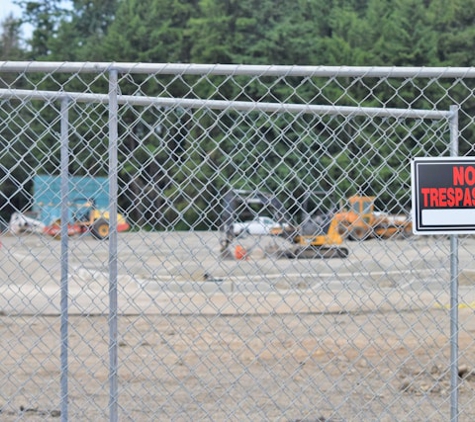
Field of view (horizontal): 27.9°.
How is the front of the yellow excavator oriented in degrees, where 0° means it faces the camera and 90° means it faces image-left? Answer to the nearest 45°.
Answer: approximately 90°

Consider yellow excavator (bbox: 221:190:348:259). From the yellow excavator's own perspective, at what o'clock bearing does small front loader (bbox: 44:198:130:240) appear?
The small front loader is roughly at 12 o'clock from the yellow excavator.
